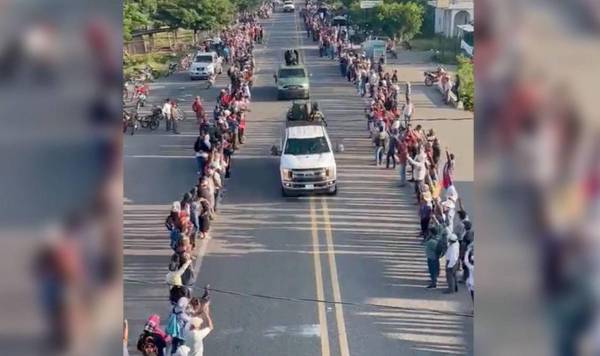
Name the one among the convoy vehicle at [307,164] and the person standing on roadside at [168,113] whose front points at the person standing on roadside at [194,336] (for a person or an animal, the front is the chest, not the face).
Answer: the convoy vehicle

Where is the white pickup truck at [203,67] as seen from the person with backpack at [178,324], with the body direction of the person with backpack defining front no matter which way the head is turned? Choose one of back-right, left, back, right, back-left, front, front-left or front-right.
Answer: front-left

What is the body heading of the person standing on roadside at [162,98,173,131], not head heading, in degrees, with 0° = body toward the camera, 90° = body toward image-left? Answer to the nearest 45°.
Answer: approximately 270°

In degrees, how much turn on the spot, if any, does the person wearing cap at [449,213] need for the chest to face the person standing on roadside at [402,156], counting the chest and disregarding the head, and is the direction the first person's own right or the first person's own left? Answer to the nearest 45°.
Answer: approximately 90° to the first person's own right

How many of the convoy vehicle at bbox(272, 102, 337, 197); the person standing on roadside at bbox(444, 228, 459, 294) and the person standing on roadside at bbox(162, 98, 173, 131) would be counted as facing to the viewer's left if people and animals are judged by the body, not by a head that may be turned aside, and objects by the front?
1

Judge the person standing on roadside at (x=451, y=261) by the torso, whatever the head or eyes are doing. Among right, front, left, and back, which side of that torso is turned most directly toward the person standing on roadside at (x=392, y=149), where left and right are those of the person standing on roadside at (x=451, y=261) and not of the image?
right

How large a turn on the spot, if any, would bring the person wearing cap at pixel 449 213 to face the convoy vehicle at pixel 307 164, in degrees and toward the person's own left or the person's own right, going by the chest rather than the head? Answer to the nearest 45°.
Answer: approximately 45° to the person's own right

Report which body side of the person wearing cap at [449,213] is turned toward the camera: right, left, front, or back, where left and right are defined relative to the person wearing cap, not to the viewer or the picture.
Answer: left

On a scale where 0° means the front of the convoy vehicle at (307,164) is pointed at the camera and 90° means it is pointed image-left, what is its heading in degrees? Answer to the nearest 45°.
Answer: approximately 0°

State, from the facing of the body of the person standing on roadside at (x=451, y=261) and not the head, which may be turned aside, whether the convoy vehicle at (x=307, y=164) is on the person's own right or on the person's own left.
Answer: on the person's own right

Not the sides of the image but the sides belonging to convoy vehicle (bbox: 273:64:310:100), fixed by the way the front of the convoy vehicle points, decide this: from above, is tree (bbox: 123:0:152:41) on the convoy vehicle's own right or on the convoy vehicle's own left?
on the convoy vehicle's own right

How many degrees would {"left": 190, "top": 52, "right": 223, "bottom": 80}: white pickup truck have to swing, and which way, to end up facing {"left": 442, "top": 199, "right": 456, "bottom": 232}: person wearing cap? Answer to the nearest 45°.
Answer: approximately 45° to its left

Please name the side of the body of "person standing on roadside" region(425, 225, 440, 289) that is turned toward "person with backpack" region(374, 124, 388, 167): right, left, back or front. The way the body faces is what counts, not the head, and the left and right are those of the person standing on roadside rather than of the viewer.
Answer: right

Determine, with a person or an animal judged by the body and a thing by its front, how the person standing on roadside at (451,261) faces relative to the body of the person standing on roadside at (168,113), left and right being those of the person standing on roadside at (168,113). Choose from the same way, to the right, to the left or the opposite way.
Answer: the opposite way

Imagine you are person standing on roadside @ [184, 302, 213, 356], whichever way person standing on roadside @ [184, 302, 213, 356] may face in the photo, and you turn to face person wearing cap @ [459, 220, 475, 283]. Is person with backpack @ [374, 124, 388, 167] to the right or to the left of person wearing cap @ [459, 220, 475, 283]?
left

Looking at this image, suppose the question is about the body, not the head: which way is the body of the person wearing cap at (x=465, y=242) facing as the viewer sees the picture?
to the viewer's left

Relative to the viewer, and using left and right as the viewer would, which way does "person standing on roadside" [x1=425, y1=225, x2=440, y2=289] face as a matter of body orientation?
facing to the left of the viewer
